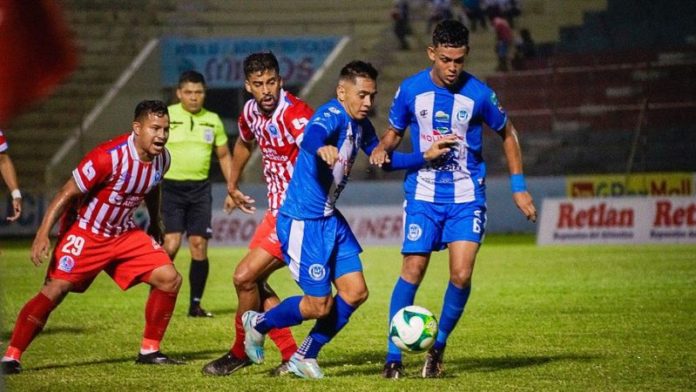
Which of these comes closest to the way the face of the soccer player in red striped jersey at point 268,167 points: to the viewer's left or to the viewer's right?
to the viewer's right

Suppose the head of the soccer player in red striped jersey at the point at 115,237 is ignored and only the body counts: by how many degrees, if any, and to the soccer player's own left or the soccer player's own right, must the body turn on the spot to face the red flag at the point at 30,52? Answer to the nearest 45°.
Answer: approximately 45° to the soccer player's own right

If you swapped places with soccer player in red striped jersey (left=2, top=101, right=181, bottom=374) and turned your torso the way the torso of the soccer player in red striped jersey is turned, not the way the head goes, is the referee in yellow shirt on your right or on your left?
on your left
